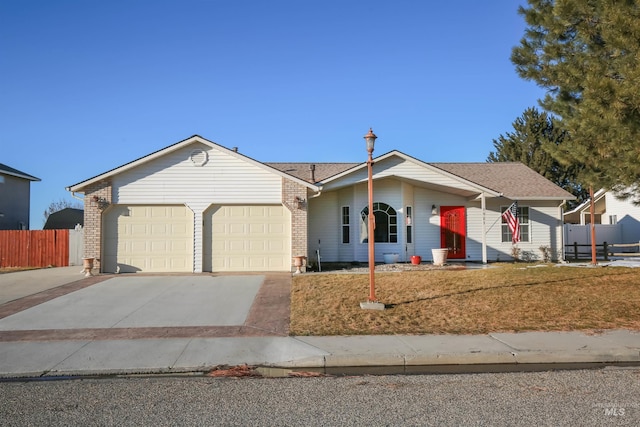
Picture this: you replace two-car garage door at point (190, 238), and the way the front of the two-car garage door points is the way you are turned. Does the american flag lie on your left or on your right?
on your left

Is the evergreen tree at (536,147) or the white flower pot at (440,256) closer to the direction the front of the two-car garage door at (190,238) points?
the white flower pot

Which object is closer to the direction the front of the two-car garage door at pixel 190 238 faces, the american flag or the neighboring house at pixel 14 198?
the american flag

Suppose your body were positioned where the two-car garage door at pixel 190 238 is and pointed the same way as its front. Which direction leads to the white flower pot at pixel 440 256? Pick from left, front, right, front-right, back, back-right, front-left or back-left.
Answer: left

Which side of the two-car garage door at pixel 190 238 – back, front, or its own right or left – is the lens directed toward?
front

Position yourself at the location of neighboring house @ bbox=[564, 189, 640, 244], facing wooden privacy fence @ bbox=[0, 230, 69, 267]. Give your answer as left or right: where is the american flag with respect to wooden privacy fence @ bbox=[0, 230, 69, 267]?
left

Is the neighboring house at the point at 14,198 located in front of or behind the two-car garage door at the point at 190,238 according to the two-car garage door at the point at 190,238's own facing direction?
behind

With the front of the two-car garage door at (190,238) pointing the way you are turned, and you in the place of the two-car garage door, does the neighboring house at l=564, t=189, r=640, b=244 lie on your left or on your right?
on your left

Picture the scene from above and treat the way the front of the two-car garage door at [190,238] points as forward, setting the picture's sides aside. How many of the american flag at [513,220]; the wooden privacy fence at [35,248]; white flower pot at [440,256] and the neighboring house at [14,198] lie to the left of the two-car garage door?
2

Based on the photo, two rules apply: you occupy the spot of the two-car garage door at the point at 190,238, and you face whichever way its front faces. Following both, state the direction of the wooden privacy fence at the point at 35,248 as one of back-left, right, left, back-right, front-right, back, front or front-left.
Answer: back-right
